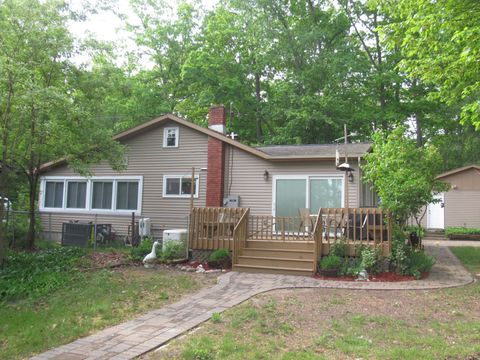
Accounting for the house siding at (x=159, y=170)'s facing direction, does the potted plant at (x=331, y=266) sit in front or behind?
in front

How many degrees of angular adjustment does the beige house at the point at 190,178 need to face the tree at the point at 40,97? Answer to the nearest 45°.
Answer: approximately 45° to its right

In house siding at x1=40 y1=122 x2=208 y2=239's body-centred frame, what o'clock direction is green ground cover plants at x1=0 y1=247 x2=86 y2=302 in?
The green ground cover plants is roughly at 1 o'clock from the house siding.

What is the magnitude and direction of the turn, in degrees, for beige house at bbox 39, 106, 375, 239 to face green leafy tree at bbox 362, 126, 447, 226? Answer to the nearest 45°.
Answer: approximately 45° to its left

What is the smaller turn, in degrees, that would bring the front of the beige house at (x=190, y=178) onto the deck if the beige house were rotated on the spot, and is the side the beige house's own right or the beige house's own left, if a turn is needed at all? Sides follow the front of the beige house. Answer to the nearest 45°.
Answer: approximately 45° to the beige house's own left

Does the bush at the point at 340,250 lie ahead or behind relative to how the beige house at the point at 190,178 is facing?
ahead

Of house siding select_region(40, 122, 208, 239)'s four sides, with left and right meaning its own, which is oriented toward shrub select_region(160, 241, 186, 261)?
front

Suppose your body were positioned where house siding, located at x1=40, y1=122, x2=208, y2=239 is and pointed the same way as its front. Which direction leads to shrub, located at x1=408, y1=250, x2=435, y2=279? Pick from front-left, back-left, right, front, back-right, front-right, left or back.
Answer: front-left

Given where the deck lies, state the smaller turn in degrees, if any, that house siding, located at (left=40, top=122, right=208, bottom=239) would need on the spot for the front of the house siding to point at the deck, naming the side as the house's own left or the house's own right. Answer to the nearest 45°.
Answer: approximately 45° to the house's own left

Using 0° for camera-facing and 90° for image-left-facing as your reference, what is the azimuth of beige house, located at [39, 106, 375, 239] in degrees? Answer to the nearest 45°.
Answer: approximately 0°

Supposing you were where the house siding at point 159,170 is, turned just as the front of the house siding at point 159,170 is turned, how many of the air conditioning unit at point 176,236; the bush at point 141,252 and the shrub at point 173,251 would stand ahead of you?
3
